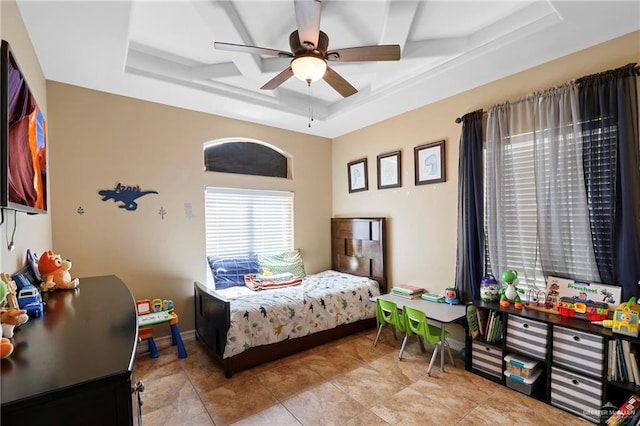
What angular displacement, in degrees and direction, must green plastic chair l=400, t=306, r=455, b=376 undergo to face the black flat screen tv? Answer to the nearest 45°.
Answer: approximately 180°

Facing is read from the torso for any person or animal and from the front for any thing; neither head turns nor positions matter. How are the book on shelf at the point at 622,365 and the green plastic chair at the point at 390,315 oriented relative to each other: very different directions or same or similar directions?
very different directions

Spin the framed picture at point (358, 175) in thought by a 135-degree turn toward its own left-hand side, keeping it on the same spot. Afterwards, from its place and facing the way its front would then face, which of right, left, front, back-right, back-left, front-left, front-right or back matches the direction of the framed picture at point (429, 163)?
front-right

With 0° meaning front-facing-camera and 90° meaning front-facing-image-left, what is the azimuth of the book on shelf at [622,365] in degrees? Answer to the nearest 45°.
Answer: approximately 0°

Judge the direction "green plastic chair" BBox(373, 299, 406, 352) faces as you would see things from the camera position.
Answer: facing away from the viewer and to the right of the viewer

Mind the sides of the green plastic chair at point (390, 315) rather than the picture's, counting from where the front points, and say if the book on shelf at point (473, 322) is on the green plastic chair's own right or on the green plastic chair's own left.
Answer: on the green plastic chair's own right

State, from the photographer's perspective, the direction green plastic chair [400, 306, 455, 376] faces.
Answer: facing away from the viewer and to the right of the viewer

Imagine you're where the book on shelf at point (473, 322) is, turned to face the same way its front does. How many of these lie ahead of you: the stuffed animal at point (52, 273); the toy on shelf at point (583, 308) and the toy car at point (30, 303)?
2
